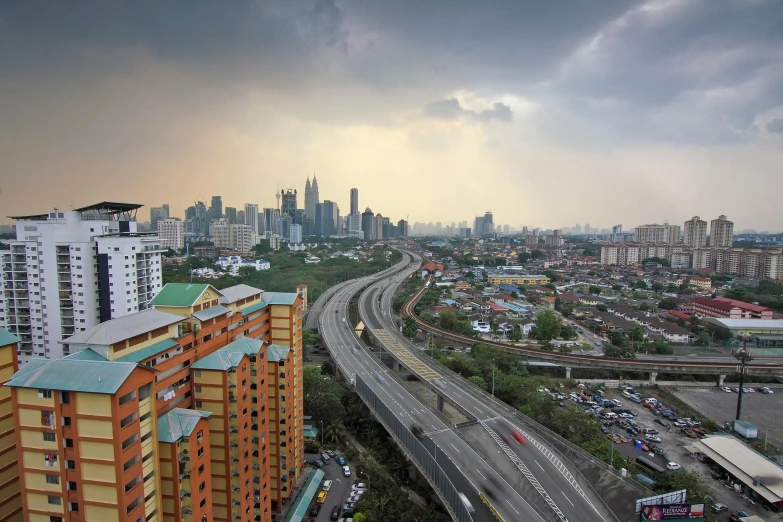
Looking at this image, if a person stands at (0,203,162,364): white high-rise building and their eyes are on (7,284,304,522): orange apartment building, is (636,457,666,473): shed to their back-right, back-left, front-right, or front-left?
front-left

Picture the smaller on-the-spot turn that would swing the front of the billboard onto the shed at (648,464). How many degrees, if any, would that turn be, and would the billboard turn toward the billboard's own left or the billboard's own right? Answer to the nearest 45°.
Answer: approximately 180°

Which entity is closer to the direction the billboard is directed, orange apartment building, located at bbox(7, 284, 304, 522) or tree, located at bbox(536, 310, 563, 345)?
the orange apartment building

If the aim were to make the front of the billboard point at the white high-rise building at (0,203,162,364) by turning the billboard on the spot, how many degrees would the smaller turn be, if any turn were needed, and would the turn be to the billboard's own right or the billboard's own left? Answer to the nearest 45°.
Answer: approximately 90° to the billboard's own right

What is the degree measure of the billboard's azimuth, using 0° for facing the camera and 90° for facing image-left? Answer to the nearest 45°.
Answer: approximately 0°

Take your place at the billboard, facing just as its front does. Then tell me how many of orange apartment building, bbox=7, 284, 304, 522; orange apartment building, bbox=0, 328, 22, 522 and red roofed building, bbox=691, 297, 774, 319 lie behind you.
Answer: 1

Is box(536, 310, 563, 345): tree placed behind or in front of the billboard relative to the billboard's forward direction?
behind

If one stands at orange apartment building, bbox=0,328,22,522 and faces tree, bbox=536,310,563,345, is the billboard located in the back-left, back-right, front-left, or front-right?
front-right

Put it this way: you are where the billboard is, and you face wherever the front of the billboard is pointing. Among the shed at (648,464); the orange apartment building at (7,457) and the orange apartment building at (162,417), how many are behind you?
1

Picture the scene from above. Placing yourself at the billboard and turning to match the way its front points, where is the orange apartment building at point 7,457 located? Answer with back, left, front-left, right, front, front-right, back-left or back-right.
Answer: front-right

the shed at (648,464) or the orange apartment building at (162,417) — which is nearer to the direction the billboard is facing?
the orange apartment building

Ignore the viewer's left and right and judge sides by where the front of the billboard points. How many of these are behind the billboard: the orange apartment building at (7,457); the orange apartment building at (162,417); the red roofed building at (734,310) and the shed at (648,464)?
2

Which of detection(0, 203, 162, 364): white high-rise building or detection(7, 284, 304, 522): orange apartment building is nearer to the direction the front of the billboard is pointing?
the orange apartment building

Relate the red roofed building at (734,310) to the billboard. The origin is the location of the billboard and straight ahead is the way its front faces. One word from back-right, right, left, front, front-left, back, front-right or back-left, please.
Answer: back
